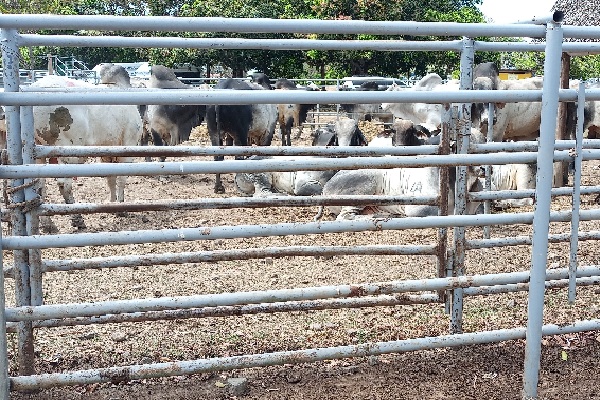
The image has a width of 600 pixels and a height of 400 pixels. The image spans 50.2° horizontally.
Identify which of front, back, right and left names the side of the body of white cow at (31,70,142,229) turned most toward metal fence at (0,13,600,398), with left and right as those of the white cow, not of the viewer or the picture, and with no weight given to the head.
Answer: right

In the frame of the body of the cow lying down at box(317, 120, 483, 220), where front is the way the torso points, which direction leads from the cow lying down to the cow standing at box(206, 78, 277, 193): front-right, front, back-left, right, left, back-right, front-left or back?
back-left

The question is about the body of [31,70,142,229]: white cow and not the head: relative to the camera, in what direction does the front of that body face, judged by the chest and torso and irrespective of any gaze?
to the viewer's right

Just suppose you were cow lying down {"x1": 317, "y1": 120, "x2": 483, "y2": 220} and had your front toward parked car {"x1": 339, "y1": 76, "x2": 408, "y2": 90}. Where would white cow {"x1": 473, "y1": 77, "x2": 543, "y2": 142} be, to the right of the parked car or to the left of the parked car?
right

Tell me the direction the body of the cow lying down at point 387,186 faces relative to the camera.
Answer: to the viewer's right
